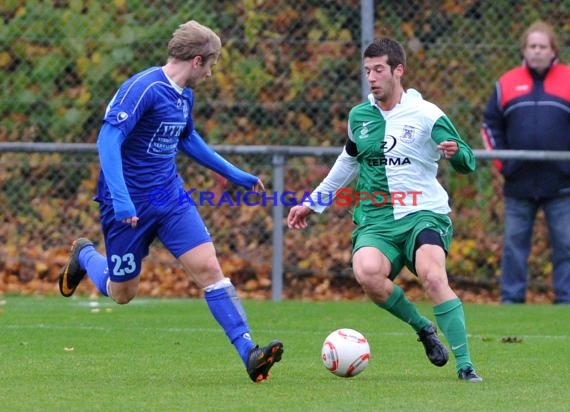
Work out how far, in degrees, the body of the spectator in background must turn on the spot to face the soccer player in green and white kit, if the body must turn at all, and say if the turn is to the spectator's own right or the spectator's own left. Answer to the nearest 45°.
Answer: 0° — they already face them

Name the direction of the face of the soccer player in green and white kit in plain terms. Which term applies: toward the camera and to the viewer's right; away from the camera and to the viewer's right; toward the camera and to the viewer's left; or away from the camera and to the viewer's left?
toward the camera and to the viewer's left

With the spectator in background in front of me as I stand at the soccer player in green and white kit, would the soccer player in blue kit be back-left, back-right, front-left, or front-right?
back-left

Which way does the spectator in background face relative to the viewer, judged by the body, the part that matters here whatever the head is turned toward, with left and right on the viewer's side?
facing the viewer

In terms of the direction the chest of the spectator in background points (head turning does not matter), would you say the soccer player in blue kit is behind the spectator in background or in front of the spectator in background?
in front

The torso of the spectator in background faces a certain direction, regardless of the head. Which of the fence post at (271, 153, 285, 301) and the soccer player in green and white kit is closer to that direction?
the soccer player in green and white kit

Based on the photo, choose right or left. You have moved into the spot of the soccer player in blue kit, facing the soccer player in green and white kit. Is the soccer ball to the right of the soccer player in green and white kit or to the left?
right

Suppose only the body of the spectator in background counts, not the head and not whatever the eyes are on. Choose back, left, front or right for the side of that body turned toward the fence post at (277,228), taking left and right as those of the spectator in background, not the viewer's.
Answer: right
